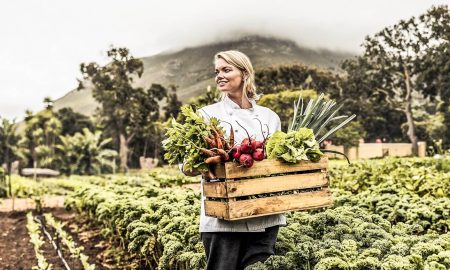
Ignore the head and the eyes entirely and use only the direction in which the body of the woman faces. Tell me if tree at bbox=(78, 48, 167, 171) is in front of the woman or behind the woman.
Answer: behind

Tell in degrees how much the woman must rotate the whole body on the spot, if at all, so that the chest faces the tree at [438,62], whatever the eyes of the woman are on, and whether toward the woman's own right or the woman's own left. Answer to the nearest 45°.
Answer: approximately 135° to the woman's own left

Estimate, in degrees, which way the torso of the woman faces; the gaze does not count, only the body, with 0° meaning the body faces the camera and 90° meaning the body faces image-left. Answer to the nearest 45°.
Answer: approximately 0°

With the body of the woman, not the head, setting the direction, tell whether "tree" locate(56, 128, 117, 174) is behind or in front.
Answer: behind

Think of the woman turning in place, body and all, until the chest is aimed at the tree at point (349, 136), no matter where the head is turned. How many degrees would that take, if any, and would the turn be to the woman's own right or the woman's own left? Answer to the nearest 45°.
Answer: approximately 180°

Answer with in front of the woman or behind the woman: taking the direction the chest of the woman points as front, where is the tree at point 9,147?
behind
